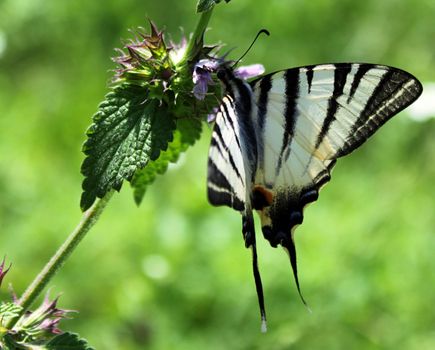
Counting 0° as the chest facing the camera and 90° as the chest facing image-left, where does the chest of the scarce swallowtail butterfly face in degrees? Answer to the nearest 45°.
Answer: approximately 135°
